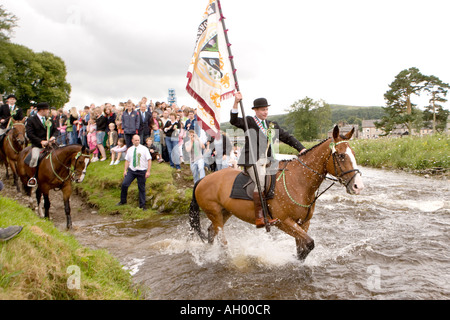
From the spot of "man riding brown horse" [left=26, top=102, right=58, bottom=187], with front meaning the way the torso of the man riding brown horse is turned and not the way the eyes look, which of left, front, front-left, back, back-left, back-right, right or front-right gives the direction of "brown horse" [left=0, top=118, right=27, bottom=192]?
back-left

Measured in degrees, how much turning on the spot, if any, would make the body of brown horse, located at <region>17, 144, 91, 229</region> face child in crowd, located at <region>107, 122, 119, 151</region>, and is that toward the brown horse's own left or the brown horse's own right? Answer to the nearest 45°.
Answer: approximately 90° to the brown horse's own left

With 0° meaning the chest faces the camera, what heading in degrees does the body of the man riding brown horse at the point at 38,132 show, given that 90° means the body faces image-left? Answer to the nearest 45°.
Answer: approximately 315°

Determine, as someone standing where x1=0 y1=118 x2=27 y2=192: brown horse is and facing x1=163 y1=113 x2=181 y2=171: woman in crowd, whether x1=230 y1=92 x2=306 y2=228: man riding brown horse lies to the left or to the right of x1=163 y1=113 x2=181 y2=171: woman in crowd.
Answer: right

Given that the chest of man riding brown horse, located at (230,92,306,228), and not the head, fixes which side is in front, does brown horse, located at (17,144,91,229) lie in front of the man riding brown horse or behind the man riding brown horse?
behind

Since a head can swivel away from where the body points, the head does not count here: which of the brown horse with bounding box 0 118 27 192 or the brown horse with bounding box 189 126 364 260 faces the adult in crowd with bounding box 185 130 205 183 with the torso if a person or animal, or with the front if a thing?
the brown horse with bounding box 0 118 27 192

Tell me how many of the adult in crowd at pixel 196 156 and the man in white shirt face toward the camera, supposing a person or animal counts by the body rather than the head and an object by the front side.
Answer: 2

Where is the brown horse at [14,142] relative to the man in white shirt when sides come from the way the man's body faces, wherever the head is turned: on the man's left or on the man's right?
on the man's right

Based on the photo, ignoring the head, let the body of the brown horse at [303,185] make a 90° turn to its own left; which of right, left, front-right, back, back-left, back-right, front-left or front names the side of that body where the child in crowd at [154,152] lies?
left

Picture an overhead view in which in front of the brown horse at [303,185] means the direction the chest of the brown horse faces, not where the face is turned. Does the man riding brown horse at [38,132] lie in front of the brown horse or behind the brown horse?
behind

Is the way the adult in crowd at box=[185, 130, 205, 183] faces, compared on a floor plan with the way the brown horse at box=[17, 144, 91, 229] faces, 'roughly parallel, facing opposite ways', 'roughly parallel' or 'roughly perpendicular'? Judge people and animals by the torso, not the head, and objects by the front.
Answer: roughly perpendicular

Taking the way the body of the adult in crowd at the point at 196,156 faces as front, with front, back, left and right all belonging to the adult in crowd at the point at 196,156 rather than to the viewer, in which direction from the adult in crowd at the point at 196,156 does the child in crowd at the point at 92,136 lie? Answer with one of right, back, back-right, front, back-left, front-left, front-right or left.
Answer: back-right

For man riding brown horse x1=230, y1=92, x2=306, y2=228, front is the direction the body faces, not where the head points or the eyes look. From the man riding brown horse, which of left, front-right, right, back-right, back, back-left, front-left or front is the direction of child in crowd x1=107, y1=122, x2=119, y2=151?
back
